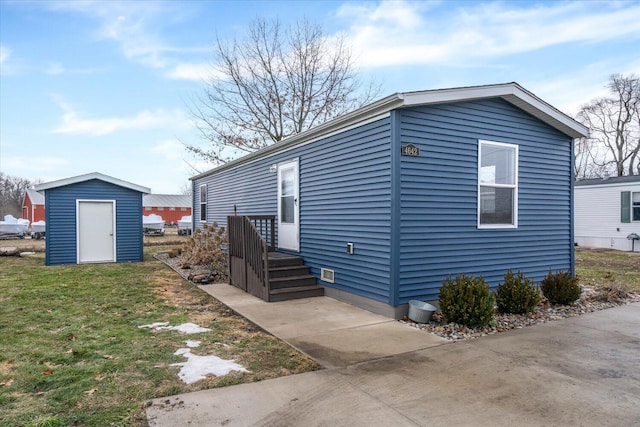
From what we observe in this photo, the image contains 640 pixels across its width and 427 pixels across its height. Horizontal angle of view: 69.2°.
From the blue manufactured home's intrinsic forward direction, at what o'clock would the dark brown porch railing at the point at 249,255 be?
The dark brown porch railing is roughly at 2 o'clock from the blue manufactured home.

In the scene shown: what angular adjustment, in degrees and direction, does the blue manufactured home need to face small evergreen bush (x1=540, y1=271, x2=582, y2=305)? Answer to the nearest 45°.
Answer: approximately 135° to its left

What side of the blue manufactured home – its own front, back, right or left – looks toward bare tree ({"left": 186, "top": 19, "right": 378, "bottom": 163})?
right

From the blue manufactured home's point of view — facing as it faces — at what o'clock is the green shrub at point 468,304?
The green shrub is roughly at 10 o'clock from the blue manufactured home.

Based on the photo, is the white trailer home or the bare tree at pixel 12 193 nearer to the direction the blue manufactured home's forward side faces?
the bare tree

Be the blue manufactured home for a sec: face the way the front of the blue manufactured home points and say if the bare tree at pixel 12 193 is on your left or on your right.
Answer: on your right

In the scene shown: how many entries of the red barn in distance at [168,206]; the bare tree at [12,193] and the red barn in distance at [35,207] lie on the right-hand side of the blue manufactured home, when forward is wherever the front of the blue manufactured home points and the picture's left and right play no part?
3

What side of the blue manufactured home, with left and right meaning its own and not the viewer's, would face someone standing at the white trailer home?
back

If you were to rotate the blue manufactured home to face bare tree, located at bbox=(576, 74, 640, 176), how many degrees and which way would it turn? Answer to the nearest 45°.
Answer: approximately 180°

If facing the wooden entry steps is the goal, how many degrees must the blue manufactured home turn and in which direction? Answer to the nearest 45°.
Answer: approximately 45° to its right

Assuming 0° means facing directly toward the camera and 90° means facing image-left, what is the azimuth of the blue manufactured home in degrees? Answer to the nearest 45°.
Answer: approximately 45°
